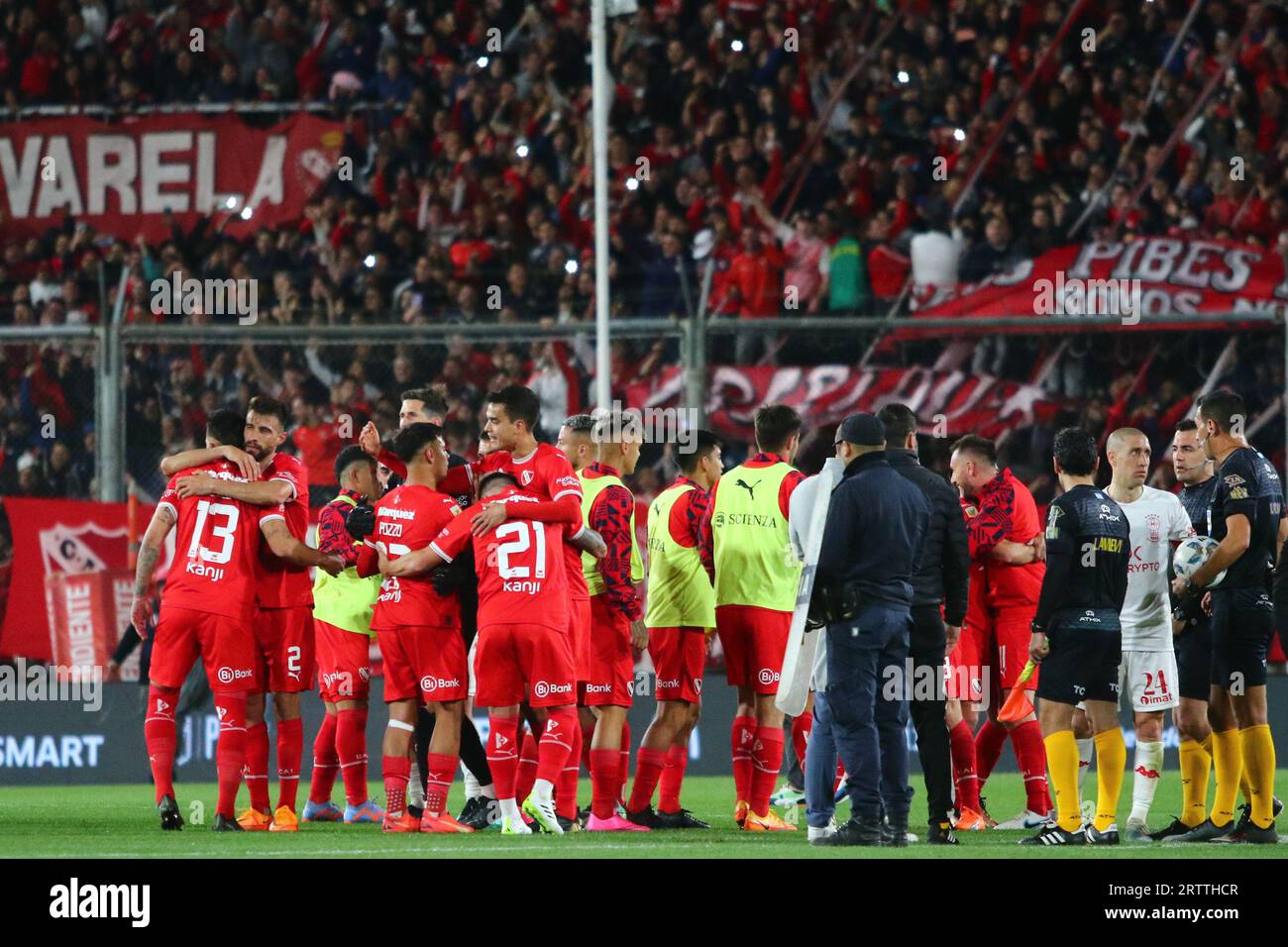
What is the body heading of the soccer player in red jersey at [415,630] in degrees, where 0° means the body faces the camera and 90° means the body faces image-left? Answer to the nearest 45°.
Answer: approximately 225°

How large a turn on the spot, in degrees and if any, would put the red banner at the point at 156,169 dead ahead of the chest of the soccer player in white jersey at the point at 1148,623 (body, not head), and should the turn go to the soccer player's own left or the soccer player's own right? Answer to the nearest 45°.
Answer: approximately 135° to the soccer player's own right

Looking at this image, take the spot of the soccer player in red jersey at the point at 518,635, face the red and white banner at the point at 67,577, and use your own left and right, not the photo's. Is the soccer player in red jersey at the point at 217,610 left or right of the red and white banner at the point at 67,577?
left

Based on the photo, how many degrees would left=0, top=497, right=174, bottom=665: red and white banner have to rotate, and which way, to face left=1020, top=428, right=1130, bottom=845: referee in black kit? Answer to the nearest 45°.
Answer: approximately 45° to its left

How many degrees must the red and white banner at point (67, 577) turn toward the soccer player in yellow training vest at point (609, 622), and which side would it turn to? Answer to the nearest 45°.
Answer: approximately 45° to its left

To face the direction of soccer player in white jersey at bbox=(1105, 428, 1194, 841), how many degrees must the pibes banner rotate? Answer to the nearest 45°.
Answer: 0° — it already faces them

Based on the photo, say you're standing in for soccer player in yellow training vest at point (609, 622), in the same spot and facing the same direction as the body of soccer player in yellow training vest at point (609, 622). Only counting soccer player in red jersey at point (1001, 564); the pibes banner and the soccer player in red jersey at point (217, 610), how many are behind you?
1

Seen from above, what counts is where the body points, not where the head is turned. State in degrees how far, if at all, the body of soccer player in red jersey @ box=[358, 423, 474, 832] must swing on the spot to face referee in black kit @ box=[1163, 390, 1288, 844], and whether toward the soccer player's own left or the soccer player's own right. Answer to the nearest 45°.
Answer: approximately 45° to the soccer player's own right

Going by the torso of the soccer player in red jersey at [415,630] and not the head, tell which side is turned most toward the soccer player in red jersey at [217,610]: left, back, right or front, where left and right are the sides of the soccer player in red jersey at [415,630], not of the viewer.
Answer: left

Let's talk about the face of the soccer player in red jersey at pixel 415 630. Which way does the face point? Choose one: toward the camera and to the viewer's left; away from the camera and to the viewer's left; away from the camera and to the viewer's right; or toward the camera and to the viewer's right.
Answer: away from the camera and to the viewer's right

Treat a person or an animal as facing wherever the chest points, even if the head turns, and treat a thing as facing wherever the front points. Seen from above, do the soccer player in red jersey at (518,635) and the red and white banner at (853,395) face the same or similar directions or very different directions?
very different directions
